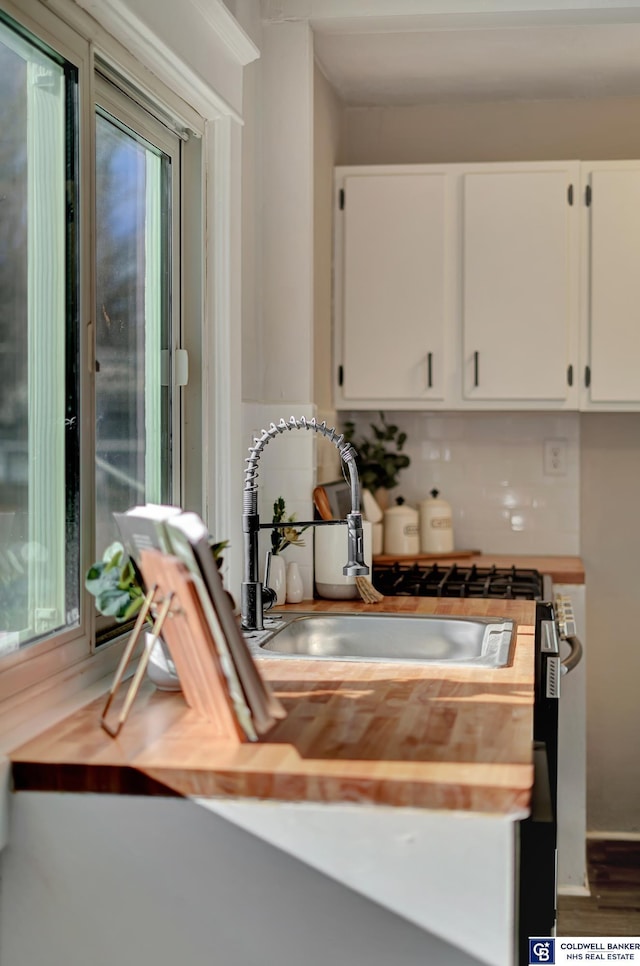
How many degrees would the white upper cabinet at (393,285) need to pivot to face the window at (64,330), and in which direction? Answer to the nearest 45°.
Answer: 0° — it already faces it

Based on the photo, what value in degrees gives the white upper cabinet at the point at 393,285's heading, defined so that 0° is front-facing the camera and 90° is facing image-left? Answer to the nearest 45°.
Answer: approximately 0°

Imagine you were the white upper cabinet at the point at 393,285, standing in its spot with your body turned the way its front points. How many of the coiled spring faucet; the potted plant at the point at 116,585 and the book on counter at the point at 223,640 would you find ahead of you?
3

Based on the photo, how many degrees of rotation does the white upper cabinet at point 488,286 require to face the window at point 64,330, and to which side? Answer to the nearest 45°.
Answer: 0° — it already faces it

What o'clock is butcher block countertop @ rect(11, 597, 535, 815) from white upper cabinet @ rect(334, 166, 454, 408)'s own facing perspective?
The butcher block countertop is roughly at 12 o'clock from the white upper cabinet.

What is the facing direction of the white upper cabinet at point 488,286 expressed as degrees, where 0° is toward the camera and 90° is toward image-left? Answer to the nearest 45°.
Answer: approximately 0°

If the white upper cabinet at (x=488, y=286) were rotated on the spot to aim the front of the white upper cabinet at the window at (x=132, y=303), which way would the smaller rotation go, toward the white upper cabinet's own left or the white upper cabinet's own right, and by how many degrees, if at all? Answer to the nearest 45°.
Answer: approximately 45° to the white upper cabinet's own right
